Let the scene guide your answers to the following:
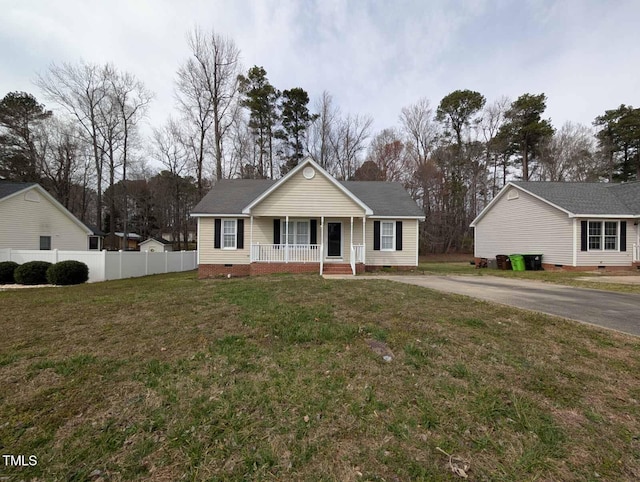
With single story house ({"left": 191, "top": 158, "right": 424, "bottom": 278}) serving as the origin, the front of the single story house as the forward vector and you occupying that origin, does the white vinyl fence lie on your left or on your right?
on your right

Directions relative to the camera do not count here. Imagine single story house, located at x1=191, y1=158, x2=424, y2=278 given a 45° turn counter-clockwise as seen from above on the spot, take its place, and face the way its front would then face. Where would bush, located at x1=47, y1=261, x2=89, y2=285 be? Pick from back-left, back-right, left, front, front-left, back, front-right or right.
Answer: back-right

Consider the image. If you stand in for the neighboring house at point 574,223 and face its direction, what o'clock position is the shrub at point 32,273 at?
The shrub is roughly at 3 o'clock from the neighboring house.

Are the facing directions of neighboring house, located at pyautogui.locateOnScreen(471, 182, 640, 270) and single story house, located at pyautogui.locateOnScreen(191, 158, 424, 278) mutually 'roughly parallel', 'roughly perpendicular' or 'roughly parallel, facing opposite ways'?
roughly parallel

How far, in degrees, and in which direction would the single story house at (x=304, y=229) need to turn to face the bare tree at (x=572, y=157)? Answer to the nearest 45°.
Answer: approximately 135° to its left

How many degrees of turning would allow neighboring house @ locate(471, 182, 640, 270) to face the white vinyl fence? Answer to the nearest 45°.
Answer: approximately 90° to its right

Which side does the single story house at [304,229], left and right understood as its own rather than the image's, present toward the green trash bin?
left

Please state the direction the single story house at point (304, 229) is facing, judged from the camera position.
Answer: facing the viewer

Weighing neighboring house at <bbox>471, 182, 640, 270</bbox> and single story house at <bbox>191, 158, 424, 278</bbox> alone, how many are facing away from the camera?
0

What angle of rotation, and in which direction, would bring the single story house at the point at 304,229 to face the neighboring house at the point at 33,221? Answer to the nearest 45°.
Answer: approximately 90° to its right

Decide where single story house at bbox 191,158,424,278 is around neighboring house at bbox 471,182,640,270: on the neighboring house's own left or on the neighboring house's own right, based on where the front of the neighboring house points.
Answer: on the neighboring house's own right

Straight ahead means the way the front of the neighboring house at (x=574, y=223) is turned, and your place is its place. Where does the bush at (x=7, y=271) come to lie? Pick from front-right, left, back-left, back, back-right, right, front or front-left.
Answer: right

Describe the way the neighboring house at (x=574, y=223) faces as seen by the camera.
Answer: facing the viewer and to the right of the viewer

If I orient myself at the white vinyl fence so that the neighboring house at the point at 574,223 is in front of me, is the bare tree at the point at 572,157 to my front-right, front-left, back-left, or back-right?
front-left
